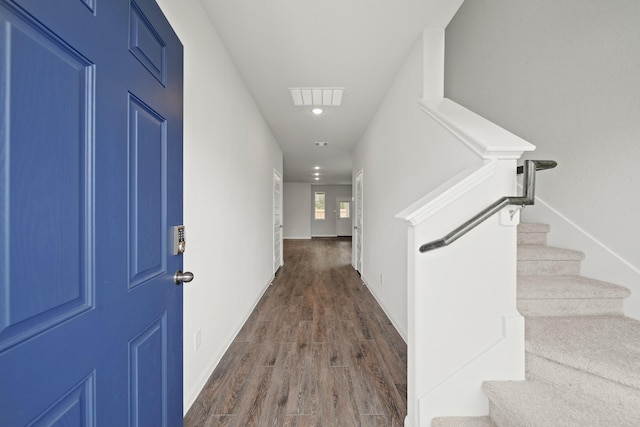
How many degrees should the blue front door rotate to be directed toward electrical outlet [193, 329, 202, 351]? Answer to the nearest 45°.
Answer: approximately 90° to its left

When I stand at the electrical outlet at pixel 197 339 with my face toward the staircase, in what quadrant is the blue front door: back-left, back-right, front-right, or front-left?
front-right

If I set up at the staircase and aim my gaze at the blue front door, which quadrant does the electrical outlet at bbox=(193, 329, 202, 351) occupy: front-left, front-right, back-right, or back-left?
front-right

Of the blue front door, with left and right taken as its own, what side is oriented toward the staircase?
front

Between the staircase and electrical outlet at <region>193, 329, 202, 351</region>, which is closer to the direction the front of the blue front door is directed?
the staircase

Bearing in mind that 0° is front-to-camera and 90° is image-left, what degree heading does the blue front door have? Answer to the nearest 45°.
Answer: approximately 315°
